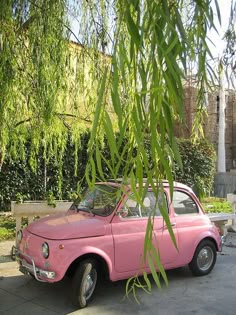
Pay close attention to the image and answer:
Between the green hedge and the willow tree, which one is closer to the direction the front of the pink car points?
the willow tree

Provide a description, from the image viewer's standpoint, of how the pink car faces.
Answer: facing the viewer and to the left of the viewer

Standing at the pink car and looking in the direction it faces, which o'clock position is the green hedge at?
The green hedge is roughly at 4 o'clock from the pink car.
